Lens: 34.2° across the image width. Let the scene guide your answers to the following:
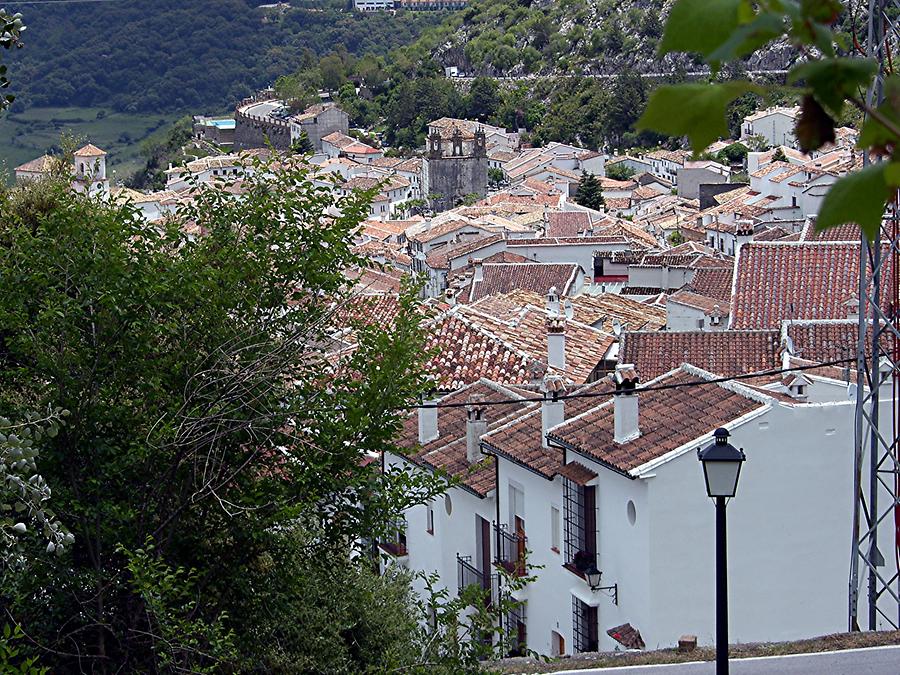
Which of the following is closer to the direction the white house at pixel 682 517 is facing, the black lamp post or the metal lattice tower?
the black lamp post

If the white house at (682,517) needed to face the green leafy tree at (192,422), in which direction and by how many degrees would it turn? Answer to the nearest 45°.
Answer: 0° — it already faces it

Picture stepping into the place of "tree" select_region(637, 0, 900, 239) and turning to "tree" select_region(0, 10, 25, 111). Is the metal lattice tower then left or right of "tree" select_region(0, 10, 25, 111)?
right

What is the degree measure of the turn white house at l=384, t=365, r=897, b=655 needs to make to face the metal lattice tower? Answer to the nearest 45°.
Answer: approximately 90° to its left

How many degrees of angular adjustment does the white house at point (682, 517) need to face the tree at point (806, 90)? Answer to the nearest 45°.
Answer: approximately 45° to its left

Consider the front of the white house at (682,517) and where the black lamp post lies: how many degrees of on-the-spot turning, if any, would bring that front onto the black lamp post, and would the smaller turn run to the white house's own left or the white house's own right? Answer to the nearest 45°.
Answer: approximately 45° to the white house's own left

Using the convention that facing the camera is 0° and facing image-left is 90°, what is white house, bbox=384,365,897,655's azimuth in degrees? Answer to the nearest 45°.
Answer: approximately 45°
